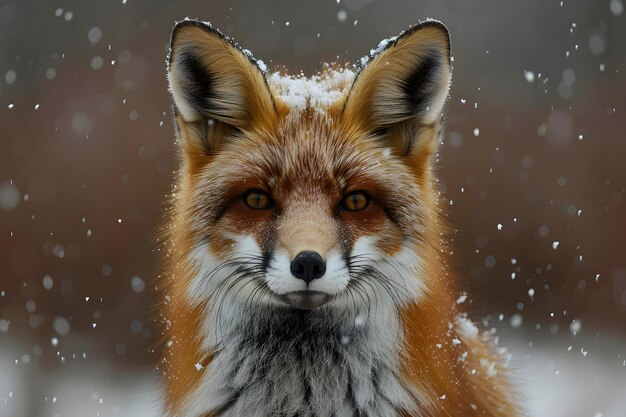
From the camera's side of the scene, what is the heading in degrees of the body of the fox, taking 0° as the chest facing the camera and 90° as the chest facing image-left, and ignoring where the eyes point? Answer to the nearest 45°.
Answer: approximately 0°
